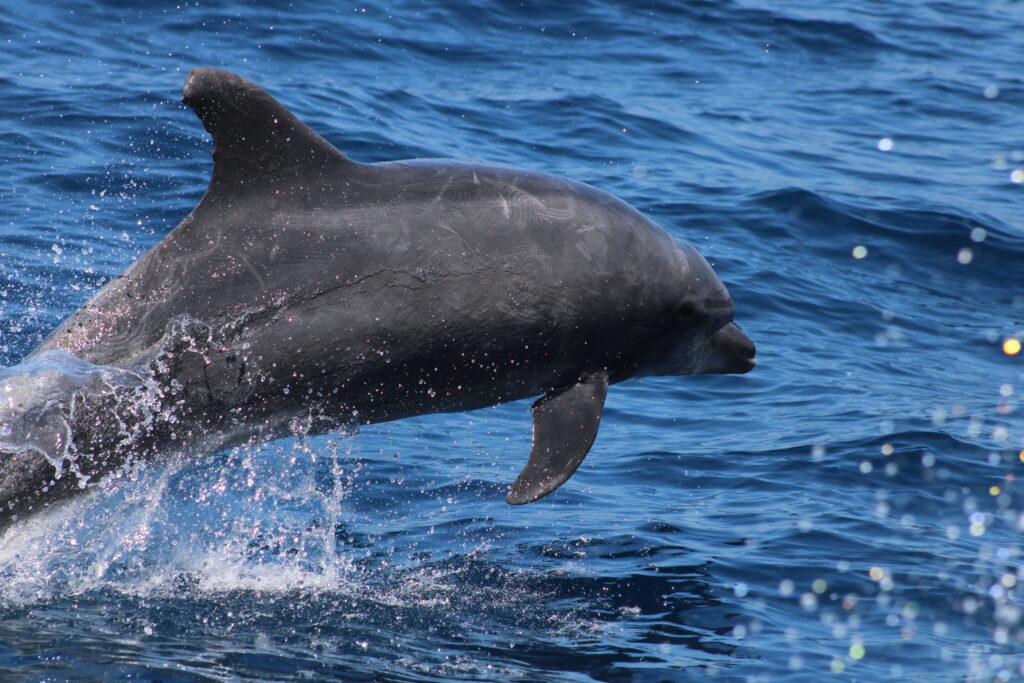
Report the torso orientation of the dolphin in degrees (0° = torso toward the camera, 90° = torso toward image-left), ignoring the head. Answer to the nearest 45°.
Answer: approximately 270°
